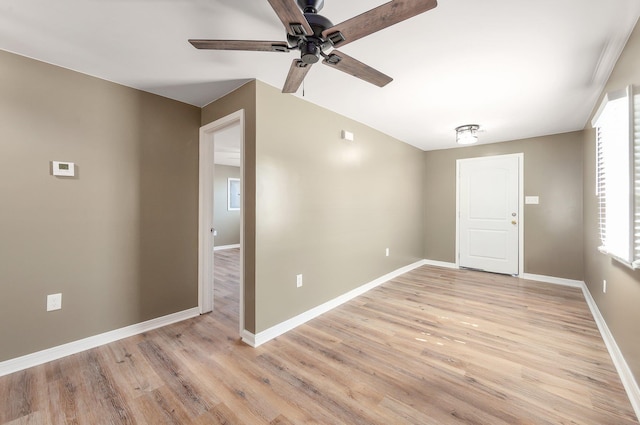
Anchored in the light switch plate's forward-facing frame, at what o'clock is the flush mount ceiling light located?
The flush mount ceiling light is roughly at 1 o'clock from the light switch plate.

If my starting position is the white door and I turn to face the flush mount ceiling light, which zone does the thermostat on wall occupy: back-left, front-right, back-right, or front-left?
front-right

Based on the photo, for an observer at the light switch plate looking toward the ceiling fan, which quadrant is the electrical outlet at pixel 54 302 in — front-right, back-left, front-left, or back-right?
front-right

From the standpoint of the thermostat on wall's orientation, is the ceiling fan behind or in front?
in front

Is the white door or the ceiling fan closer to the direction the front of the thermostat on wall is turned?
the ceiling fan

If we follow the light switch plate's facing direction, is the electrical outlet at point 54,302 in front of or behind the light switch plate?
in front

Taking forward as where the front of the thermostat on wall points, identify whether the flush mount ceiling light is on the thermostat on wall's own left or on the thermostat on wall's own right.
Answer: on the thermostat on wall's own left

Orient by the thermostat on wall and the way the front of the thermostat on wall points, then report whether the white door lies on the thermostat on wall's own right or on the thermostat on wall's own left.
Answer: on the thermostat on wall's own left

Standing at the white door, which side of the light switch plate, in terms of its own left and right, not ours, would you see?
right

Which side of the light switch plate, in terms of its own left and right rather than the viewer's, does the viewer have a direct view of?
front

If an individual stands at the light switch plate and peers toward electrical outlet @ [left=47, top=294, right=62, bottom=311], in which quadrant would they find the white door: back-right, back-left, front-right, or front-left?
front-right

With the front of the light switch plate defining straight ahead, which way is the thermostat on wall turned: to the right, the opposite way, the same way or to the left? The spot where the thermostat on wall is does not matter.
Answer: to the left

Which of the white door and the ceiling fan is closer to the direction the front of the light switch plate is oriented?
the ceiling fan

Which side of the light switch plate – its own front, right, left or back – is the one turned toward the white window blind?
front
